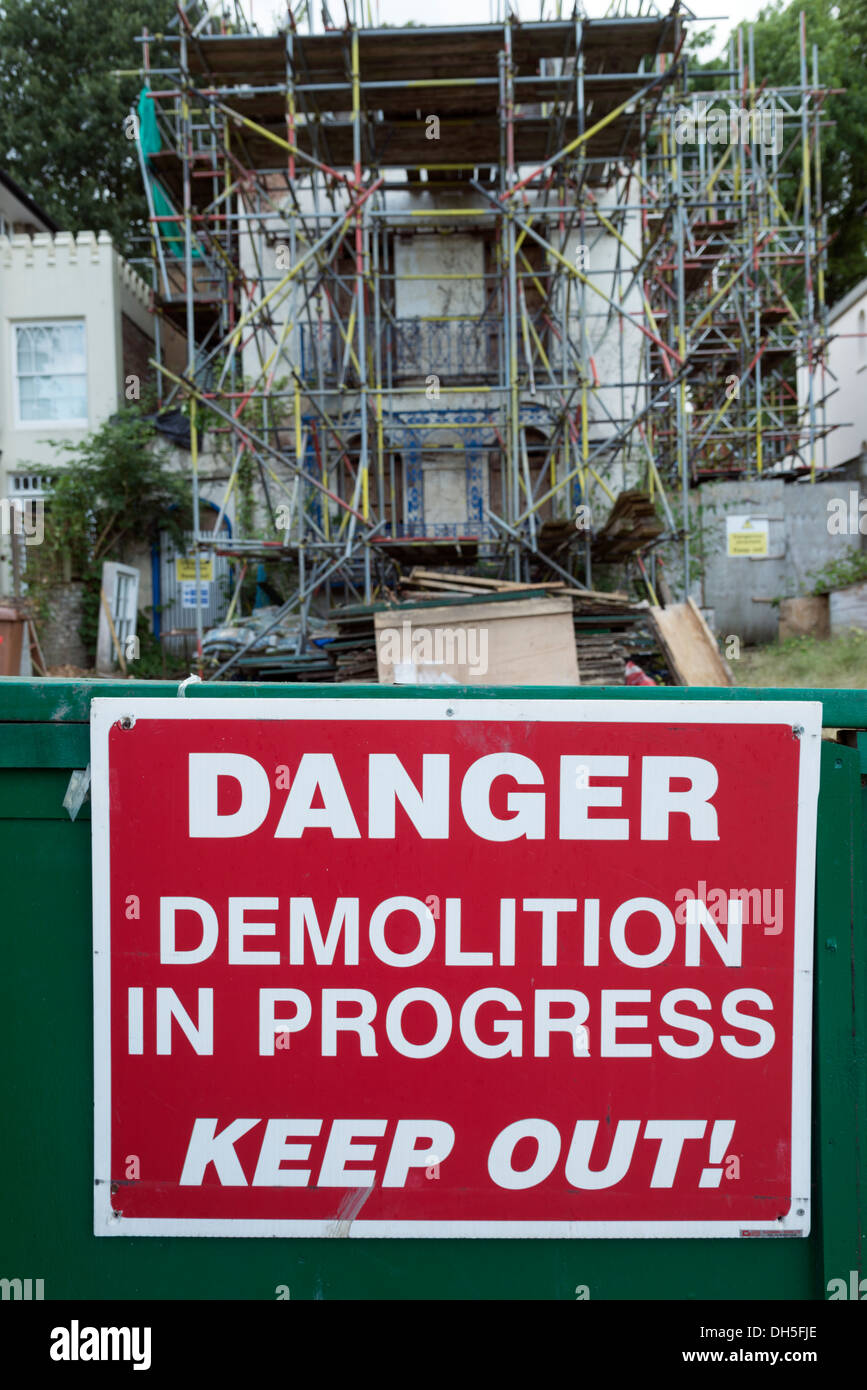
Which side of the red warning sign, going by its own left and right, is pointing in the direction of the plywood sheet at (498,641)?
back

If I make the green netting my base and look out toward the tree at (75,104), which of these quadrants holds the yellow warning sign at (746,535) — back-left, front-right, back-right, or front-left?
back-right

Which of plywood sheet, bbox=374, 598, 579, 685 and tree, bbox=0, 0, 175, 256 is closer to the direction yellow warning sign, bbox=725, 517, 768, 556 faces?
the plywood sheet

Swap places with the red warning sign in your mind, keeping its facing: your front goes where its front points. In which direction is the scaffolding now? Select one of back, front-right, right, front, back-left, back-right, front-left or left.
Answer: back

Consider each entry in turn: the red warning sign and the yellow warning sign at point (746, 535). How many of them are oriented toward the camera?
2

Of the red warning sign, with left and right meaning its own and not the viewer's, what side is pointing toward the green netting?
back

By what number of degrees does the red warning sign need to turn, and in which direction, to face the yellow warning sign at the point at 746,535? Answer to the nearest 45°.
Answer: approximately 180°

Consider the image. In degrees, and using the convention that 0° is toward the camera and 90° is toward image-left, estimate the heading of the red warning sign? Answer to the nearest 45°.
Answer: approximately 0°
